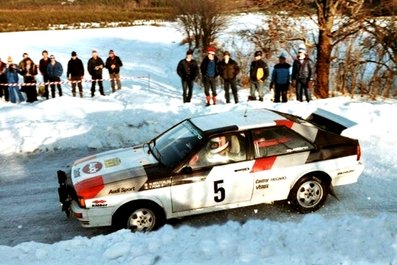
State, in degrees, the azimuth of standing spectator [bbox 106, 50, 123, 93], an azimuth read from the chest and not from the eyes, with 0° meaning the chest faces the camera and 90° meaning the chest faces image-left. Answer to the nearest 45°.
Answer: approximately 0°

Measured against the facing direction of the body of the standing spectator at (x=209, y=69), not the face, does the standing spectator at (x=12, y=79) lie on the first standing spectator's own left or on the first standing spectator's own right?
on the first standing spectator's own right

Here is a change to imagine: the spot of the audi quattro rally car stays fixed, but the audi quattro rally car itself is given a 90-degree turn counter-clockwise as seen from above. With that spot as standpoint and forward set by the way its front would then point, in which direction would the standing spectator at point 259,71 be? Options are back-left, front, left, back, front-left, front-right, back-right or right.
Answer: back

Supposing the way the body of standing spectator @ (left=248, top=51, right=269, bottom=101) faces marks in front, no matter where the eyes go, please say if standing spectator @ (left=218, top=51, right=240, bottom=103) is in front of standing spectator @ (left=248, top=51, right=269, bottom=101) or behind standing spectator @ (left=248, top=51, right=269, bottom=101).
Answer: in front

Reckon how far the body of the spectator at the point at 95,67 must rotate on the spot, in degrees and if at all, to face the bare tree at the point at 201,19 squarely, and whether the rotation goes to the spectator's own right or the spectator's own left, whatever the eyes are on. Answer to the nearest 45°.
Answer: approximately 135° to the spectator's own left

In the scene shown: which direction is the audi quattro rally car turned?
to the viewer's left

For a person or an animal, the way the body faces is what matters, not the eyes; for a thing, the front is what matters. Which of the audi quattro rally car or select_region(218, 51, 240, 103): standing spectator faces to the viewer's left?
the audi quattro rally car

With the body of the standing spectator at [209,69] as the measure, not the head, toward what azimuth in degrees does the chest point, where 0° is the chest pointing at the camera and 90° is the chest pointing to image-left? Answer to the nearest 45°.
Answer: approximately 0°

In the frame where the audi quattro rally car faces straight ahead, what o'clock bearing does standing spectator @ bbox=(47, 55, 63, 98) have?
The standing spectator is roughly at 2 o'clock from the audi quattro rally car.

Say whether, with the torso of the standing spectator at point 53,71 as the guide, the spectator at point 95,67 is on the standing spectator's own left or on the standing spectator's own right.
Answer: on the standing spectator's own left
